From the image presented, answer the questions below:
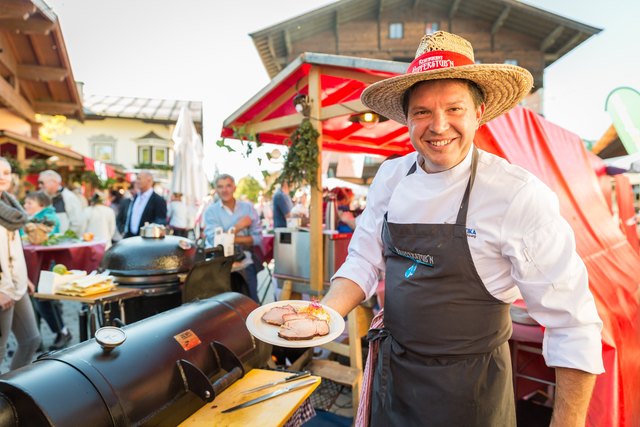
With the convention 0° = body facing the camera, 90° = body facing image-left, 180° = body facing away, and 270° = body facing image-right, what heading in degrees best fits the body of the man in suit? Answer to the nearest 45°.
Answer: approximately 45°

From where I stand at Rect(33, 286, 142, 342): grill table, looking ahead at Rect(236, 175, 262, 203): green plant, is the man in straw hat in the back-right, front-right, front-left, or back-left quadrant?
back-right

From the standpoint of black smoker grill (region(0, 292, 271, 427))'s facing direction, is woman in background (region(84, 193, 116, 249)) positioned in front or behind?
behind

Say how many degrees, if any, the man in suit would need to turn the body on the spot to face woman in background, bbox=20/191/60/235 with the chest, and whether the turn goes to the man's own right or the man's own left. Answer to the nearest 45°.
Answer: approximately 45° to the man's own right

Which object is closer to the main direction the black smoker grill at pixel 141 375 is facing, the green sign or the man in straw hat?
the man in straw hat

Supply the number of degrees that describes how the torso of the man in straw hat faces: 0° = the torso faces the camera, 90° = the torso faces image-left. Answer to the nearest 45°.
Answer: approximately 45°

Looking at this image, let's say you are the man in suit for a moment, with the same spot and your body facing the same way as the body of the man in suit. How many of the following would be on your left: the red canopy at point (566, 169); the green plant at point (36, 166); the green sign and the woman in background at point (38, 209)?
2

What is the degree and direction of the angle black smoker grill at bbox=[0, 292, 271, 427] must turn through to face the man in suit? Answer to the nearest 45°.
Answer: approximately 135° to its left

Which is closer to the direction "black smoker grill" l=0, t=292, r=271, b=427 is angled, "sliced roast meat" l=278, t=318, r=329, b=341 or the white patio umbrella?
the sliced roast meat

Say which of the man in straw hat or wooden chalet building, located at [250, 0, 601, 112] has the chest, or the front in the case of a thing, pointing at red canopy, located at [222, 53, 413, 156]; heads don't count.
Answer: the wooden chalet building
